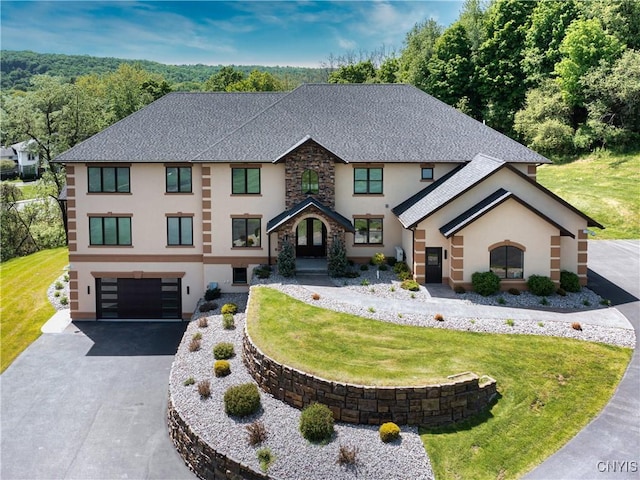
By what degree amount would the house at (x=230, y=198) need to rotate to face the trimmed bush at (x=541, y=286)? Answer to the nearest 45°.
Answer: approximately 90° to its left

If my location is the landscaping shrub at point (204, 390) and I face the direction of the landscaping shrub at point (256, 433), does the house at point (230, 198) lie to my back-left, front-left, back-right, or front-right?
back-left

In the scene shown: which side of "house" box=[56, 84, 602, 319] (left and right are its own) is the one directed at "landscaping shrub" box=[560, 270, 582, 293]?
left

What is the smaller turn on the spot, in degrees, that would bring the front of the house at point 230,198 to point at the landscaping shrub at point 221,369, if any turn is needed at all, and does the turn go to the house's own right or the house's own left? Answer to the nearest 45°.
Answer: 0° — it already faces it

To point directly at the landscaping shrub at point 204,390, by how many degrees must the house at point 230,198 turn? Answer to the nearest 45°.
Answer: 0° — it already faces it

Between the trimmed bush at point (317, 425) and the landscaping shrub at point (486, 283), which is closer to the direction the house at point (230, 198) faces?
the trimmed bush

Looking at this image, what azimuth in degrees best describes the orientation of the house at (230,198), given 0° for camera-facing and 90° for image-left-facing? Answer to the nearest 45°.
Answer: approximately 0°
